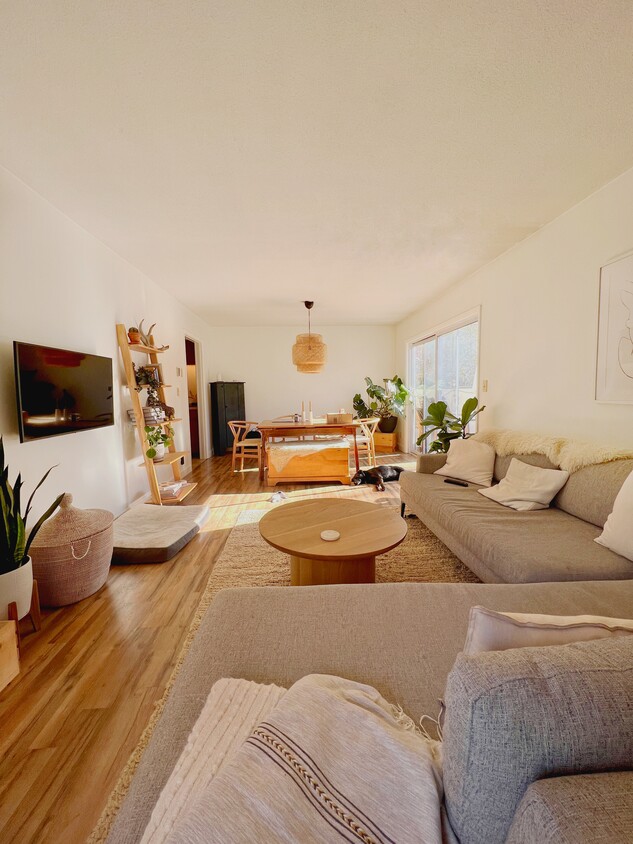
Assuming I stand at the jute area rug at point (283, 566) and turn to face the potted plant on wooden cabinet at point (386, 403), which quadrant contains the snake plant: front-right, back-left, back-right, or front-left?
back-left

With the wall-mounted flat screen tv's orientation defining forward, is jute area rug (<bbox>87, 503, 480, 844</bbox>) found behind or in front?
in front

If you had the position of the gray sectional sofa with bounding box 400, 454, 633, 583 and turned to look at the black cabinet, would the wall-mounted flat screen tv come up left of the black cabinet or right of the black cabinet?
left

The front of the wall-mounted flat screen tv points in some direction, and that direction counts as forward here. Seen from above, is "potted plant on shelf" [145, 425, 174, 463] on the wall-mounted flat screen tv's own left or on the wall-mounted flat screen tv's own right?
on the wall-mounted flat screen tv's own left

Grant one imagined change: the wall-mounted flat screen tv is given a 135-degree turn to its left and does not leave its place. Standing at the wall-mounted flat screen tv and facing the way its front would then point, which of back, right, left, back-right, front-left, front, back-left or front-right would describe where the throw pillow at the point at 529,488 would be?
back-right

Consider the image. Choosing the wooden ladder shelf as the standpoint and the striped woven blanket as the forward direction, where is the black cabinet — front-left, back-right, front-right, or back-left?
back-left

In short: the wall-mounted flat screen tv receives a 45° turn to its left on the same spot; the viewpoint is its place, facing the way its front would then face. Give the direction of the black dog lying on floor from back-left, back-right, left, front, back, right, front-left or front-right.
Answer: front

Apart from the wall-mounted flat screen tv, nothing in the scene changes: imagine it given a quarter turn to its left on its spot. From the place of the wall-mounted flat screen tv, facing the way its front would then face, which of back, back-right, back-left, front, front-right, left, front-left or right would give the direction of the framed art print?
right

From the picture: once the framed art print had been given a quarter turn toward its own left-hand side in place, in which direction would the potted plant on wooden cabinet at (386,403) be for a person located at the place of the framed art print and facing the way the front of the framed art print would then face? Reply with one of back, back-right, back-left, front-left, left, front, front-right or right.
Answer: back

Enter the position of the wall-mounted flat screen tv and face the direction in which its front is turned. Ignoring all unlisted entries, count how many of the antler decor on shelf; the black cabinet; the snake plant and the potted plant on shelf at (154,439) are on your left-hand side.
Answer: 3

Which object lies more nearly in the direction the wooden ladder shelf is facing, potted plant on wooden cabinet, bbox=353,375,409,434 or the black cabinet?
the potted plant on wooden cabinet

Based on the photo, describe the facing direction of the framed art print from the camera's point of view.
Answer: facing the viewer and to the left of the viewer

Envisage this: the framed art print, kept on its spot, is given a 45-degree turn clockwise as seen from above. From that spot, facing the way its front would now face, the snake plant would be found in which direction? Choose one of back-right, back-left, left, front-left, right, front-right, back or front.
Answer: front-left

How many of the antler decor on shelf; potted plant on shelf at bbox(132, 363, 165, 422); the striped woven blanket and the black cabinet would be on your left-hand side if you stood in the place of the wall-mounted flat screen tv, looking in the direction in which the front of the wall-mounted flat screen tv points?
3

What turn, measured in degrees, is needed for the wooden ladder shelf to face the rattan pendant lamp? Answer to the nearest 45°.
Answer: approximately 45° to its left

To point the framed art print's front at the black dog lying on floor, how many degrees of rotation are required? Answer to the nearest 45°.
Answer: approximately 90° to its right

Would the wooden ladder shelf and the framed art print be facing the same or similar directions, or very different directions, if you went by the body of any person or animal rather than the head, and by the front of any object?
very different directions
